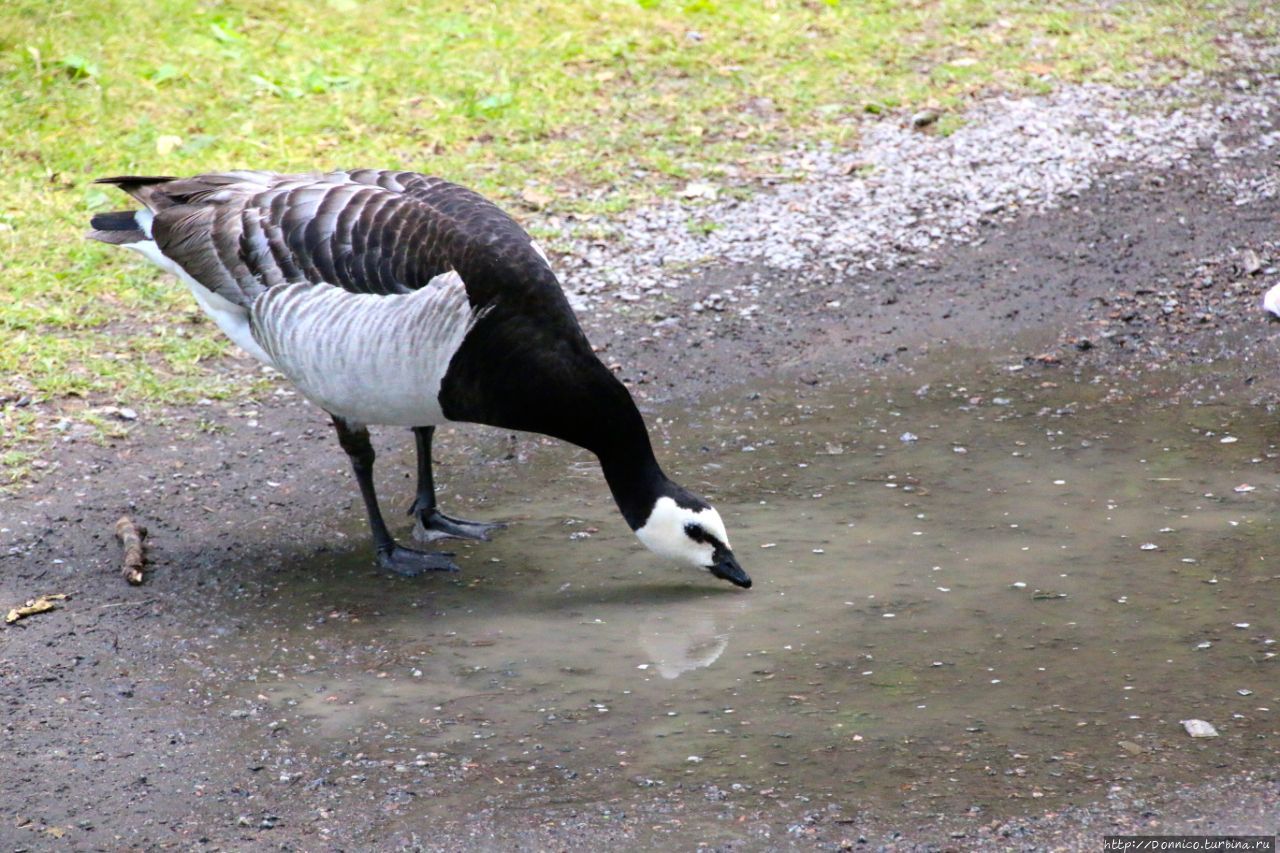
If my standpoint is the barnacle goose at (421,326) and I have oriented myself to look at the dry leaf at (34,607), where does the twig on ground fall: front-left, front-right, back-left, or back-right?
front-right

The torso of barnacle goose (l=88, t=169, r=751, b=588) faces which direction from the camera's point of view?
to the viewer's right

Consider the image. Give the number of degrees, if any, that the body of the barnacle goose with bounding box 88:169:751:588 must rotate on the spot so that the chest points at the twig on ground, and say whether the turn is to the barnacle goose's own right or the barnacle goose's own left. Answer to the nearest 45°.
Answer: approximately 180°

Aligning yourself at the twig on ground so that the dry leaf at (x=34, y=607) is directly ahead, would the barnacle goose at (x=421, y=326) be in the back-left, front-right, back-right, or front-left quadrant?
back-left

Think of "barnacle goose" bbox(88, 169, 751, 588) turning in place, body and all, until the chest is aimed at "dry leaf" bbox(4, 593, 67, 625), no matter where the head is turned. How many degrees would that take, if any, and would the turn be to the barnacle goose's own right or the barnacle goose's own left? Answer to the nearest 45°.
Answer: approximately 180°

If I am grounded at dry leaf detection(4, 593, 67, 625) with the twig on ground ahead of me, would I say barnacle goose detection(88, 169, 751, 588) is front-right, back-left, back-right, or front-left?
front-right

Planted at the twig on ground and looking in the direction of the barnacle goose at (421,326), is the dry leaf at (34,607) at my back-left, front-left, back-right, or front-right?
back-right
